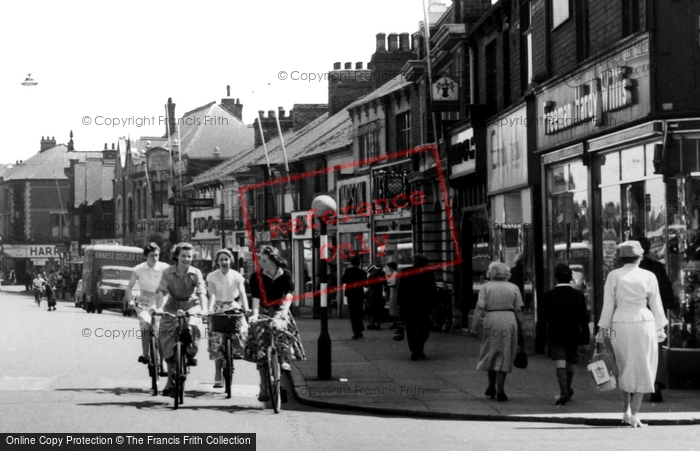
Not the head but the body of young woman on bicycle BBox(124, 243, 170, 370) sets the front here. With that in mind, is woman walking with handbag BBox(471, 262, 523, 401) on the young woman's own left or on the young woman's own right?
on the young woman's own left

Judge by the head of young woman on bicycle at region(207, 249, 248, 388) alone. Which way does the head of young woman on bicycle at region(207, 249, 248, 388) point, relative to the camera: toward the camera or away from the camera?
toward the camera

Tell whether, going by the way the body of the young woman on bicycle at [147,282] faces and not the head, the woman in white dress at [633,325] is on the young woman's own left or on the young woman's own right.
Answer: on the young woman's own left

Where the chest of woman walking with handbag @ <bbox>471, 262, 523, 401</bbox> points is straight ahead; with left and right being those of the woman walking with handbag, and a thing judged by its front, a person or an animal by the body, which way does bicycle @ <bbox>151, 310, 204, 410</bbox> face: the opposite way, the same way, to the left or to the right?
the opposite way

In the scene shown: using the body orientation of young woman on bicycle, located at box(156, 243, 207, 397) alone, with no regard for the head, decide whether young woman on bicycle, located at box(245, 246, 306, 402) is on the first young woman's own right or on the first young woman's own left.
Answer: on the first young woman's own left

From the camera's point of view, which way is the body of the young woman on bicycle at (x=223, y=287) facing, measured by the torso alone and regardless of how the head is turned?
toward the camera

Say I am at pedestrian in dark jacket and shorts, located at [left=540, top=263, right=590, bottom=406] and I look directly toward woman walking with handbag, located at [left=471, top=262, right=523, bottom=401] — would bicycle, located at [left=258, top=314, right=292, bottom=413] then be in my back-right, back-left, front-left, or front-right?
front-left

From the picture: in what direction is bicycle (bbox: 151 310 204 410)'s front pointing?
toward the camera

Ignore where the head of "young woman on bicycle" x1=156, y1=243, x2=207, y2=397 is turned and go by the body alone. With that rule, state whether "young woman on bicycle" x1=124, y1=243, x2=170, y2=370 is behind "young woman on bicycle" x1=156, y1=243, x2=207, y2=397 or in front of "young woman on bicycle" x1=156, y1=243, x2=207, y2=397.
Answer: behind

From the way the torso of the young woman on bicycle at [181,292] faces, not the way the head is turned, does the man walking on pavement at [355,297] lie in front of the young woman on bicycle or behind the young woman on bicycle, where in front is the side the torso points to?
behind

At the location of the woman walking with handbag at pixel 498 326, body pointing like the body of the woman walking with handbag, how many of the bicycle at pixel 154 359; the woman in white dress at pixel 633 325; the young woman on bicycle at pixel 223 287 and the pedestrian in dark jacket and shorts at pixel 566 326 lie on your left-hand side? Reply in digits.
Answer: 2

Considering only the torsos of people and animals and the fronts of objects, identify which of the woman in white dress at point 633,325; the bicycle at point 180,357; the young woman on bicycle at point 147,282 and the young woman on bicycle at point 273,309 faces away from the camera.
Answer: the woman in white dress

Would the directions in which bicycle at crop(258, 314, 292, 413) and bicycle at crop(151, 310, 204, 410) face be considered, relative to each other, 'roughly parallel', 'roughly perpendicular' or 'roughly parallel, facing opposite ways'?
roughly parallel

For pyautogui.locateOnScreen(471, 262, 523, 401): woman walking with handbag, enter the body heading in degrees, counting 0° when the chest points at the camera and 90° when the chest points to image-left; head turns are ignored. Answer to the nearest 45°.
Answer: approximately 180°

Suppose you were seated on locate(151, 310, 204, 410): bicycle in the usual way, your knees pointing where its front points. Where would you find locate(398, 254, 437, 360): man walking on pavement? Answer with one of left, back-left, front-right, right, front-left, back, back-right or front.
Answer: back-left

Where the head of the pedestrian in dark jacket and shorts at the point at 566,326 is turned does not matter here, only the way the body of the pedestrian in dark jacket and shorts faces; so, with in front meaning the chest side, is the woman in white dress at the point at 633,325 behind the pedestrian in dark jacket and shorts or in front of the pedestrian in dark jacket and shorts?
behind

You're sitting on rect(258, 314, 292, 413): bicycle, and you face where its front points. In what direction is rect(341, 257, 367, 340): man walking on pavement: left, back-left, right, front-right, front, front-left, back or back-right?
back

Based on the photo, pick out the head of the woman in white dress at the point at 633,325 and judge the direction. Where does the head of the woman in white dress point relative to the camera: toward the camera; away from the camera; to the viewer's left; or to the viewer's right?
away from the camera

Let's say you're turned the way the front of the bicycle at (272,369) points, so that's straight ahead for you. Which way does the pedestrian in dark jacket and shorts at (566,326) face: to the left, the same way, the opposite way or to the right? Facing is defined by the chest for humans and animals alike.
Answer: the opposite way
